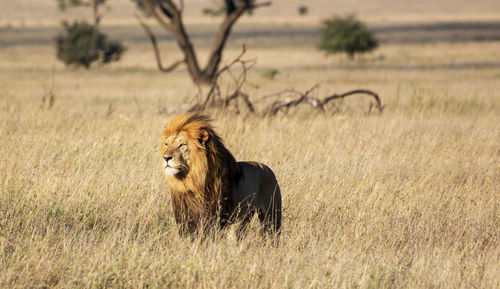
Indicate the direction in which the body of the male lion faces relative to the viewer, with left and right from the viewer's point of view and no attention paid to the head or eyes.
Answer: facing the viewer and to the left of the viewer

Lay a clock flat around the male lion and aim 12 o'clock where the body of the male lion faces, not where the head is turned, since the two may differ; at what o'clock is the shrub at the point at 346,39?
The shrub is roughly at 5 o'clock from the male lion.

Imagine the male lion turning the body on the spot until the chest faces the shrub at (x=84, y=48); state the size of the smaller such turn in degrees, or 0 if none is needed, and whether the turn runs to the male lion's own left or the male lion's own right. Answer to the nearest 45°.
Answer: approximately 135° to the male lion's own right
